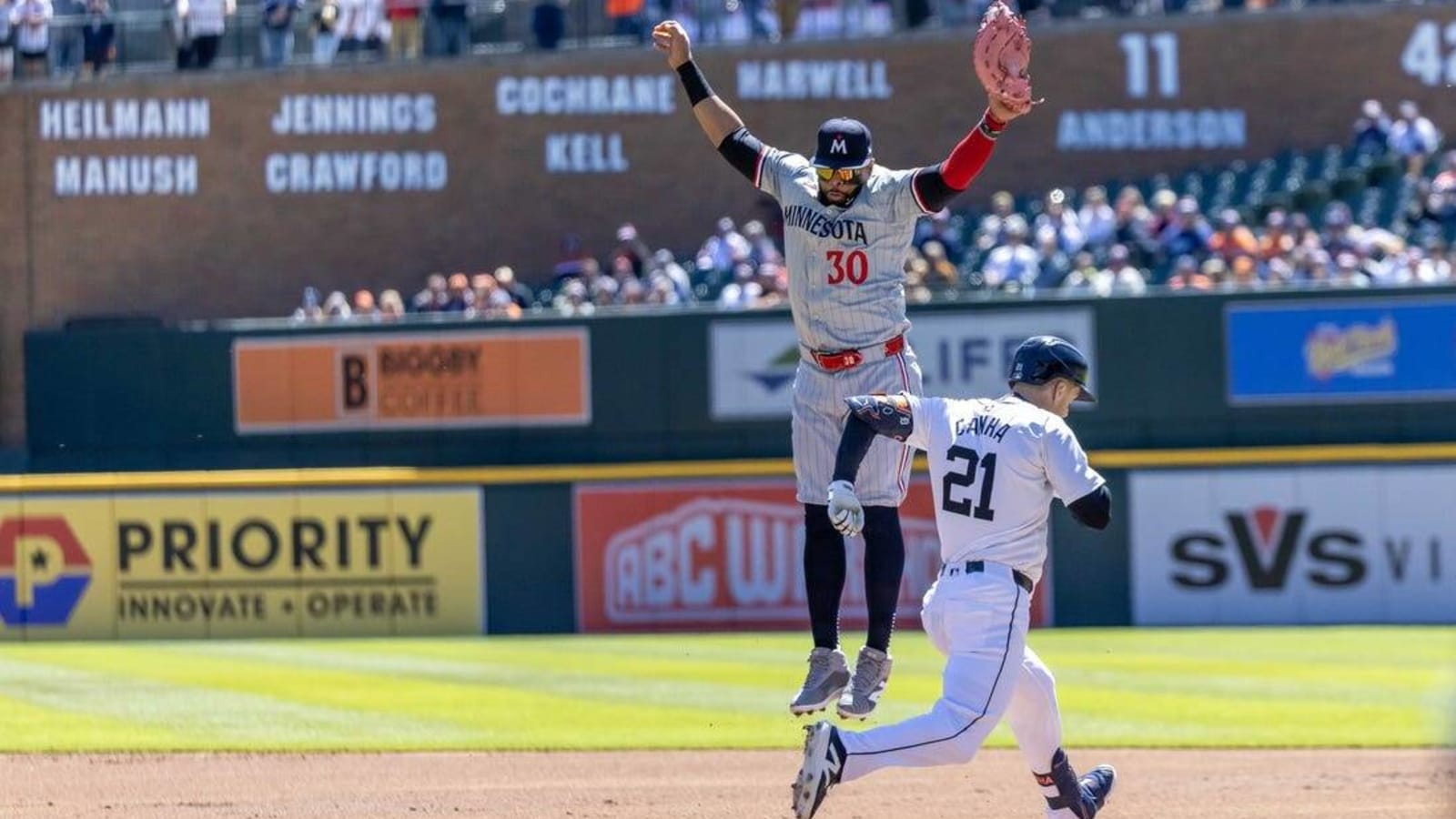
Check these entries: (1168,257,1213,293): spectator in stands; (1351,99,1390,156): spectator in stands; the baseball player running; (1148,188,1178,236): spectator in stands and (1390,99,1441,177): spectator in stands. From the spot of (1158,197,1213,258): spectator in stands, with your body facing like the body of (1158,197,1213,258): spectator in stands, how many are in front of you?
2

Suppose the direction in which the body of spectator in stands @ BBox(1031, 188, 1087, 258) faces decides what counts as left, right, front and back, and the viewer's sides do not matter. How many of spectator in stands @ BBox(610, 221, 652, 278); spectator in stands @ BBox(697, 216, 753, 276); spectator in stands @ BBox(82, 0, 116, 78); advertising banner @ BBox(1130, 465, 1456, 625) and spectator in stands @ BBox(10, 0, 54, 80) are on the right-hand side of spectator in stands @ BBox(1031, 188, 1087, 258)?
4

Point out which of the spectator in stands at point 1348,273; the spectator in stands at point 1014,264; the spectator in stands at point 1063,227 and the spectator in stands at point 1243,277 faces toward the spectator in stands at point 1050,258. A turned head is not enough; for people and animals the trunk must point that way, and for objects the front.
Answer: the spectator in stands at point 1063,227

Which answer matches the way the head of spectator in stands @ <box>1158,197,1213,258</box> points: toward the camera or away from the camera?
toward the camera

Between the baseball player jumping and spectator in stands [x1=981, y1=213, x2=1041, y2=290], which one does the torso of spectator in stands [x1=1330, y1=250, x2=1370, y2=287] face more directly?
the baseball player jumping

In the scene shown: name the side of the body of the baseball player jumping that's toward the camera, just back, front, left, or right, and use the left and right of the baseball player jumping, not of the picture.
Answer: front

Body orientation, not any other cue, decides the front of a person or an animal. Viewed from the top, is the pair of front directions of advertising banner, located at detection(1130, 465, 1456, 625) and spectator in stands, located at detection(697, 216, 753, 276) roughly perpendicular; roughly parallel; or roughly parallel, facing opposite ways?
roughly parallel

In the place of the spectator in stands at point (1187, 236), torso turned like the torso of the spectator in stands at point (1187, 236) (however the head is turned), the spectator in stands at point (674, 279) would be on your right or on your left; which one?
on your right

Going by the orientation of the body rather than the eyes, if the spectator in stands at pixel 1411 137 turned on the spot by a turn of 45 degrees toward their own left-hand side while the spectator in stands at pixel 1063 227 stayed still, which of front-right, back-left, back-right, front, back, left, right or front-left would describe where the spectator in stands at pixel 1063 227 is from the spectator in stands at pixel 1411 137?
right

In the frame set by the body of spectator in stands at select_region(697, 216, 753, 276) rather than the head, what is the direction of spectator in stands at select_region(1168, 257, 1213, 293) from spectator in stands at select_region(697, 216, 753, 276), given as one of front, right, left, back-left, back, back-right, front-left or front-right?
front-left

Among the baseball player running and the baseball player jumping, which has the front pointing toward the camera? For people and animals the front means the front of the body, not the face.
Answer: the baseball player jumping

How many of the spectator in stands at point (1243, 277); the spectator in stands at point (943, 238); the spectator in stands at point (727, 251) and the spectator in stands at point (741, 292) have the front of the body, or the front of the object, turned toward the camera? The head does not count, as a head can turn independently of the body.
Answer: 4

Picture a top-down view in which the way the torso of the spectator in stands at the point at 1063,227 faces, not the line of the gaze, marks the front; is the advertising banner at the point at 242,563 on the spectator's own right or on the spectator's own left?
on the spectator's own right

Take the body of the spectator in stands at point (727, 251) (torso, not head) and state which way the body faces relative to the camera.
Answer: toward the camera

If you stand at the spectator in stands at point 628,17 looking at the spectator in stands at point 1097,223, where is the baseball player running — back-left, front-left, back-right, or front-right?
front-right

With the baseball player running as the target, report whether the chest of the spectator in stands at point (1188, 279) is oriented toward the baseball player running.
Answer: yes

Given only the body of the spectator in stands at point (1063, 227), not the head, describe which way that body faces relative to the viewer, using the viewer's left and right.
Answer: facing the viewer

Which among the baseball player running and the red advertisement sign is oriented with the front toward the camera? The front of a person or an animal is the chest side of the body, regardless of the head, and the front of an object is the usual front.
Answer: the red advertisement sign

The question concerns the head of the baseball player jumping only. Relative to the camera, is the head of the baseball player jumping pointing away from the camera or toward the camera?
toward the camera

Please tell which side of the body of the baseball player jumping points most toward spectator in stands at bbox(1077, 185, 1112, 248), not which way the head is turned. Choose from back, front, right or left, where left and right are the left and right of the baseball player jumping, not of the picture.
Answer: back

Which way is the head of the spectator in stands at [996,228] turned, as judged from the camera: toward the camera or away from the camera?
toward the camera

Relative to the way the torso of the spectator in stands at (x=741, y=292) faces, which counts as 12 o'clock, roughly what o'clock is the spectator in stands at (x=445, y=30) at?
the spectator in stands at (x=445, y=30) is roughly at 5 o'clock from the spectator in stands at (x=741, y=292).

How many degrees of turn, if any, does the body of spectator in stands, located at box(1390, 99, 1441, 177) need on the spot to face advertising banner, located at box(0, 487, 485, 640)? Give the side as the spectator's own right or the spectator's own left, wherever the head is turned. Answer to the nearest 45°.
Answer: approximately 45° to the spectator's own right
